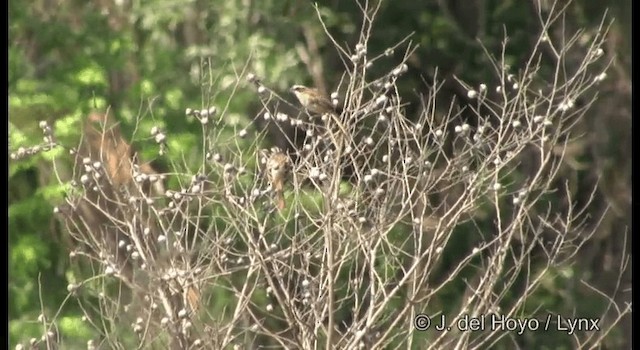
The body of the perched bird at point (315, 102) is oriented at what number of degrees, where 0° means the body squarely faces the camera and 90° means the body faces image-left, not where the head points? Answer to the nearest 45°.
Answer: approximately 90°
